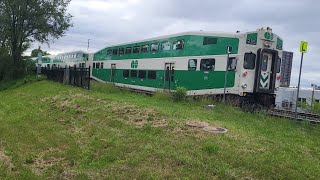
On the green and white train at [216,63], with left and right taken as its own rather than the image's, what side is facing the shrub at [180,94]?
right

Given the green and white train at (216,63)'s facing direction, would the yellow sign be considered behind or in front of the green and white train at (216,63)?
in front

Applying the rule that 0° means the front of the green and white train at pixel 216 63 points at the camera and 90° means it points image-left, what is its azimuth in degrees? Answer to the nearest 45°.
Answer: approximately 315°

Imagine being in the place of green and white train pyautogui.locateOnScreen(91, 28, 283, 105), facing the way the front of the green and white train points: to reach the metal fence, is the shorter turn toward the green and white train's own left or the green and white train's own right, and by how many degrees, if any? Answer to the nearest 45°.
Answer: approximately 180°

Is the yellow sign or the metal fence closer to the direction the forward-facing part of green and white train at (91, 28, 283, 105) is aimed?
the yellow sign

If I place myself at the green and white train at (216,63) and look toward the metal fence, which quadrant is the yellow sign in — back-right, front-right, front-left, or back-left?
back-left

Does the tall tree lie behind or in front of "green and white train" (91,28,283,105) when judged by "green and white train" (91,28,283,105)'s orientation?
behind

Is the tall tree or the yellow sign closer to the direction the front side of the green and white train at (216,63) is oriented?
the yellow sign

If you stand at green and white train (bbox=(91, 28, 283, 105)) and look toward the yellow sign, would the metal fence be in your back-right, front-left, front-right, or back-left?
back-right
